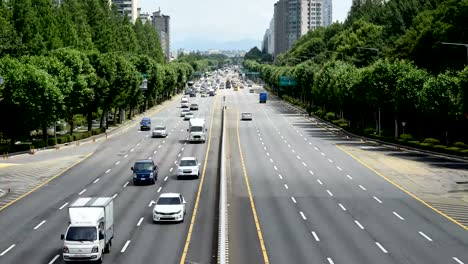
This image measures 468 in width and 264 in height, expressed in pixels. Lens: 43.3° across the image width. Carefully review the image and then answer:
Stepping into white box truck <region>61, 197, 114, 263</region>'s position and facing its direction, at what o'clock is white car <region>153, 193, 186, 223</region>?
The white car is roughly at 7 o'clock from the white box truck.

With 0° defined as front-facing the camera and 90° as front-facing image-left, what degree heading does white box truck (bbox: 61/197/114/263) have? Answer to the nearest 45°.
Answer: approximately 0°

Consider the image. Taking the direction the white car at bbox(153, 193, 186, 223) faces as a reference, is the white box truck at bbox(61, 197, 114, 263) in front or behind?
in front

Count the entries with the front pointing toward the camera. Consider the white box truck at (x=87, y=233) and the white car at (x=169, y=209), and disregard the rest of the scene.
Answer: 2
